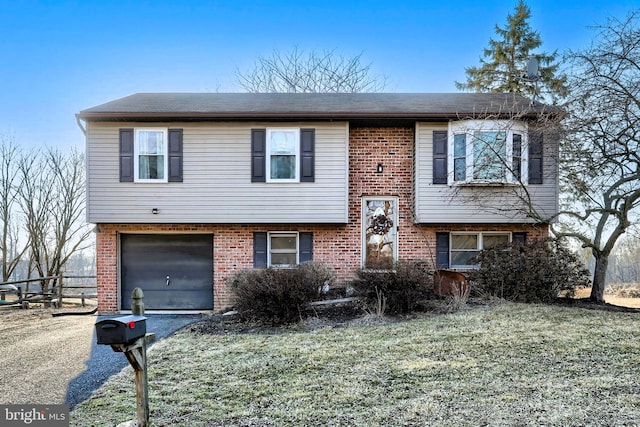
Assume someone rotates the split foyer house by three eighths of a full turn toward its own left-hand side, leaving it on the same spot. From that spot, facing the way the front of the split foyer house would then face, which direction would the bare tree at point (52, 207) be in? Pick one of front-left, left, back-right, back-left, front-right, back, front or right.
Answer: left

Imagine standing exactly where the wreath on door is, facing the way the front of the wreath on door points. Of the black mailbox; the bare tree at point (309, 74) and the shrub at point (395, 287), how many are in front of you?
2

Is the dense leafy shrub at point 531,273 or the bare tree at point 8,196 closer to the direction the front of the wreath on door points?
the dense leafy shrub

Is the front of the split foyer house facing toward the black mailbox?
yes

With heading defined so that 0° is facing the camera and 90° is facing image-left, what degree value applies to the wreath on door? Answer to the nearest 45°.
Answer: approximately 0°

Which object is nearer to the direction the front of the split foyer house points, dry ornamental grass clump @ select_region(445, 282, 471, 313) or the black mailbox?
the black mailbox

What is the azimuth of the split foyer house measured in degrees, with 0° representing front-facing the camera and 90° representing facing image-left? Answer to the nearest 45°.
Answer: approximately 0°

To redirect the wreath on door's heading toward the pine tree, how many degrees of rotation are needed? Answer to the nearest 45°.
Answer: approximately 135° to its left

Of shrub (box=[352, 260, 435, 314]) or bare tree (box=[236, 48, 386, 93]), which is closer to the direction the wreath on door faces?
the shrub

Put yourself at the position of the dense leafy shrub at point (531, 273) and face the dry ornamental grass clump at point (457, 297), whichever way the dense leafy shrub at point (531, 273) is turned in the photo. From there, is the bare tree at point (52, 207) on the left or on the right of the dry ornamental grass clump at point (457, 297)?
right
